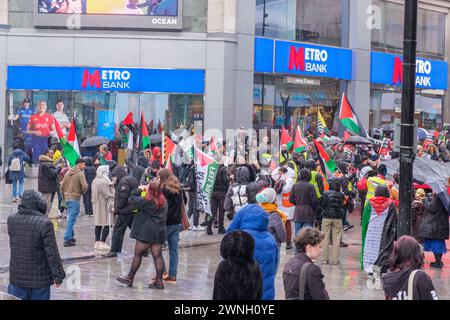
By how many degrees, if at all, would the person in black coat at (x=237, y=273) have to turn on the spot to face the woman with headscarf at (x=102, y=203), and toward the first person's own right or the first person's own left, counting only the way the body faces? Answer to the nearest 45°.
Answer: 0° — they already face them

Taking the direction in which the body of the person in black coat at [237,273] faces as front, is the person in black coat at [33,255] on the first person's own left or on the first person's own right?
on the first person's own left

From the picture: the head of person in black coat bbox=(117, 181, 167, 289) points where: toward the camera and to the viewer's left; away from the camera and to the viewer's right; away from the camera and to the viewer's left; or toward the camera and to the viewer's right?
away from the camera and to the viewer's left

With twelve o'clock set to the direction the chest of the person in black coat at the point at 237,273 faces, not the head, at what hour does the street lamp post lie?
The street lamp post is roughly at 1 o'clock from the person in black coat.

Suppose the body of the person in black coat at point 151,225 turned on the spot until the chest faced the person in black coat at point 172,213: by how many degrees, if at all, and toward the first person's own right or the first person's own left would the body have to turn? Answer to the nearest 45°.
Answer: approximately 90° to the first person's own right

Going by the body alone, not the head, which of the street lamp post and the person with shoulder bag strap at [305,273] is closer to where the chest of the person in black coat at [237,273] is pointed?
the street lamp post

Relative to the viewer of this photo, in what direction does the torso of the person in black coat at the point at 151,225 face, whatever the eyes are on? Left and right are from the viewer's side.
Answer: facing away from the viewer and to the left of the viewer

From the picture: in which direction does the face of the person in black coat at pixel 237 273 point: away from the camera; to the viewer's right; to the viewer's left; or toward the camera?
away from the camera

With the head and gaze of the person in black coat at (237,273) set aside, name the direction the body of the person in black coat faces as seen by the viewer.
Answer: away from the camera
